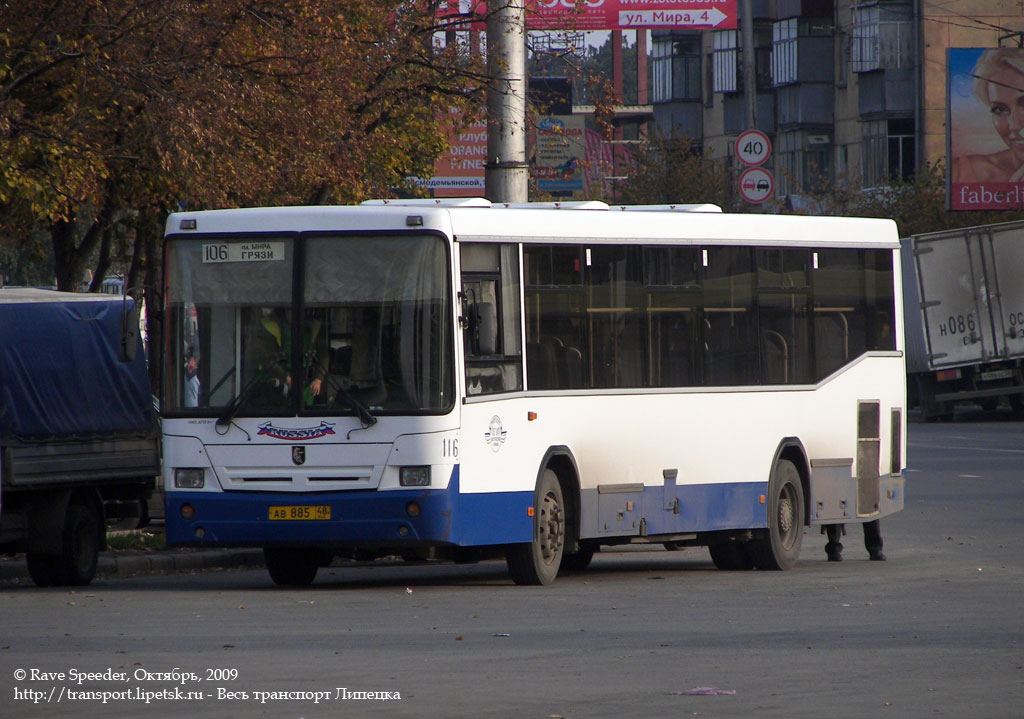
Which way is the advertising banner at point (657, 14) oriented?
toward the camera

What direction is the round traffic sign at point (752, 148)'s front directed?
toward the camera

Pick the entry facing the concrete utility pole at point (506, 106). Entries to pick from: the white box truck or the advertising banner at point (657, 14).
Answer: the advertising banner

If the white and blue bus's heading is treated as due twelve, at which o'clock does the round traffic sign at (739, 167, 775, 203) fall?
The round traffic sign is roughly at 5 o'clock from the white and blue bus.

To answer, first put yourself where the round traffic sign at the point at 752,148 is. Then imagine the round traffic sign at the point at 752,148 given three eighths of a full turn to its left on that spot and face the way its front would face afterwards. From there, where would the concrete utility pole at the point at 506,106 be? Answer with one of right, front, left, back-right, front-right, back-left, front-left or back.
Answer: back-right

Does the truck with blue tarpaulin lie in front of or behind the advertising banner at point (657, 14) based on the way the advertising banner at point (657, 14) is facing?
in front

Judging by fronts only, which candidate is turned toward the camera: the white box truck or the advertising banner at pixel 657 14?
the advertising banner

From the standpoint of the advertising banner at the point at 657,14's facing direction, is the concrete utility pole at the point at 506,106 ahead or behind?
ahead

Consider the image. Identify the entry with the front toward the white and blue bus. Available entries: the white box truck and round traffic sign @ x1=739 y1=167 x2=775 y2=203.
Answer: the round traffic sign

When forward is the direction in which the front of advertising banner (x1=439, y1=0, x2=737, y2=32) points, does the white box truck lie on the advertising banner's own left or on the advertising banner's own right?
on the advertising banner's own left

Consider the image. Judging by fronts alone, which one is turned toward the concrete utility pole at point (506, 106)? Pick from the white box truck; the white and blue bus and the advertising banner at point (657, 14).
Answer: the advertising banner

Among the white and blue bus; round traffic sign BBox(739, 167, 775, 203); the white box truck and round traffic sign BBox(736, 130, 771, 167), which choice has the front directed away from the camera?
the white box truck

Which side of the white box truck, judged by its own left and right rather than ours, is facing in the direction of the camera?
back
